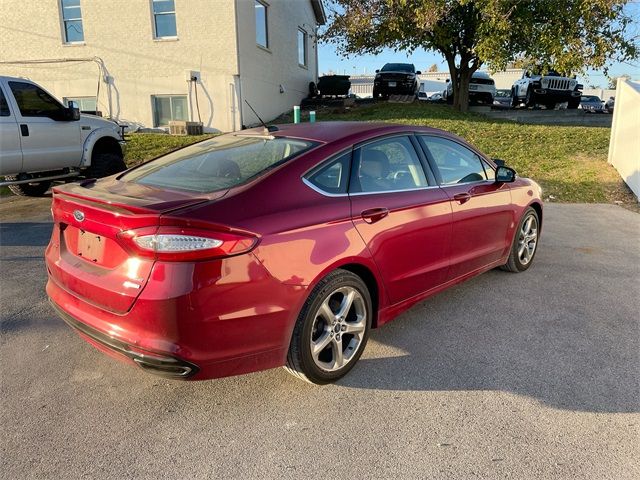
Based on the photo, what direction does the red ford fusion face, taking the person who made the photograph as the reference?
facing away from the viewer and to the right of the viewer

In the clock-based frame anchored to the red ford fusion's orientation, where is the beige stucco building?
The beige stucco building is roughly at 10 o'clock from the red ford fusion.

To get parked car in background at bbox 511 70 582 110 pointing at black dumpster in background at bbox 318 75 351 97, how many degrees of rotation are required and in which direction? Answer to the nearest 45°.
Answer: approximately 135° to its right

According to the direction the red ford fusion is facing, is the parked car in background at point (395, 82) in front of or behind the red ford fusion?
in front

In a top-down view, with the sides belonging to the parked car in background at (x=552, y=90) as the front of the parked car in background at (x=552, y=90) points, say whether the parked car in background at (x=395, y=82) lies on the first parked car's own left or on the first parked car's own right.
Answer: on the first parked car's own right

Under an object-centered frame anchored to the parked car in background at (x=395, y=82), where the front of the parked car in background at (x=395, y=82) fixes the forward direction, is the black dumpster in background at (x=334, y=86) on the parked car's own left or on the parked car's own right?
on the parked car's own right

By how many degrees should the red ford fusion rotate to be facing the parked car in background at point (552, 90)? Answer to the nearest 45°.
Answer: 0° — it already faces it

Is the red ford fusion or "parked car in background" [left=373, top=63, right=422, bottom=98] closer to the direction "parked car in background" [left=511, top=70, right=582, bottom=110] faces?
the red ford fusion

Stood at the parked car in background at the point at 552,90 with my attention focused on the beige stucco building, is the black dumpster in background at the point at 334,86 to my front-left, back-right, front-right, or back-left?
front-right

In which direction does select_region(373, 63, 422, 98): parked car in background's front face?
toward the camera

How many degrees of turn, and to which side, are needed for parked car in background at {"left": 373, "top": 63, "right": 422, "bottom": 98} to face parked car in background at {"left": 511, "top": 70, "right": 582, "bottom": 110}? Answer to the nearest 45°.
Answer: approximately 90° to its left

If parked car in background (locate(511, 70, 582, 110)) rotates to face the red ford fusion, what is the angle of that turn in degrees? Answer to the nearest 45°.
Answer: approximately 45° to its right

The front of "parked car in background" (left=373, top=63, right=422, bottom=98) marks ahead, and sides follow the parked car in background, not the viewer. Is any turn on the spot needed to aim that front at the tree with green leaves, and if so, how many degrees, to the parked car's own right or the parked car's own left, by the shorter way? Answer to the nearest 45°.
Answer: approximately 45° to the parked car's own left

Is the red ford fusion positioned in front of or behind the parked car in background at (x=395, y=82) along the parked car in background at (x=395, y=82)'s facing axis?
in front

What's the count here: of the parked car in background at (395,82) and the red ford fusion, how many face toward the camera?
1

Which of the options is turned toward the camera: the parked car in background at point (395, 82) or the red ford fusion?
the parked car in background
